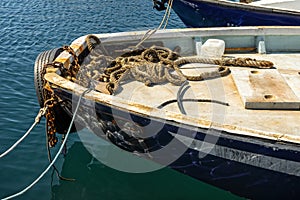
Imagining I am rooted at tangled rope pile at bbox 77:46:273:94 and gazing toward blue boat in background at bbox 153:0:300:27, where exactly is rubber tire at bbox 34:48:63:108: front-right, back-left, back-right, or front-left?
back-left

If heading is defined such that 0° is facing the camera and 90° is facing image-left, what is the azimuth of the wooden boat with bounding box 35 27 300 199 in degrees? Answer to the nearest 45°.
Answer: approximately 90°

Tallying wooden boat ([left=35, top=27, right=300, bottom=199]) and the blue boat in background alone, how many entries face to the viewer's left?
2

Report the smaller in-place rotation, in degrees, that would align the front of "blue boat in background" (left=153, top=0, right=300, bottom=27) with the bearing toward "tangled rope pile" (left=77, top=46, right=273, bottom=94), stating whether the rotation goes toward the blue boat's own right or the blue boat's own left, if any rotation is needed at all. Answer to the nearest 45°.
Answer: approximately 90° to the blue boat's own left

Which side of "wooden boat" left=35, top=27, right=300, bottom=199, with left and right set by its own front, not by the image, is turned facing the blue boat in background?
right

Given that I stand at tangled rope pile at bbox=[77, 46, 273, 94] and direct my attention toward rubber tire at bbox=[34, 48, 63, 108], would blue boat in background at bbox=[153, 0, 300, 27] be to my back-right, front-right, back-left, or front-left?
back-right

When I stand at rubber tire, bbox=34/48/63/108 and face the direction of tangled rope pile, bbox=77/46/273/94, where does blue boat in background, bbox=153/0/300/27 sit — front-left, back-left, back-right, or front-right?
front-left

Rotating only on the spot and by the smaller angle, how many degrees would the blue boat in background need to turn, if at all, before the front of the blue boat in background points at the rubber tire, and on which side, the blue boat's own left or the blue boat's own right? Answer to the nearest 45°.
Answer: approximately 45° to the blue boat's own left

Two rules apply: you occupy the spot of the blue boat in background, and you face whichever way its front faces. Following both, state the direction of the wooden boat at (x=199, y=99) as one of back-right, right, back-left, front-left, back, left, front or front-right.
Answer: left

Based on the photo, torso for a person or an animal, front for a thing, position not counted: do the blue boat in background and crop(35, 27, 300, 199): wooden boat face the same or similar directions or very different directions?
same or similar directions

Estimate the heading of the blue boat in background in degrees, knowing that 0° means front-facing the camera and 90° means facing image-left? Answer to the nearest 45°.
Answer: approximately 90°
